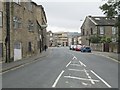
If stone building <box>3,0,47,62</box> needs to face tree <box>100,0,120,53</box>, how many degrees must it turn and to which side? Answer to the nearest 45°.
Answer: approximately 45° to its left

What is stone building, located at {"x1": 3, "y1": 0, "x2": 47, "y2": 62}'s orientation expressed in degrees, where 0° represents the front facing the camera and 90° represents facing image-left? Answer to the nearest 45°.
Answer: approximately 315°
